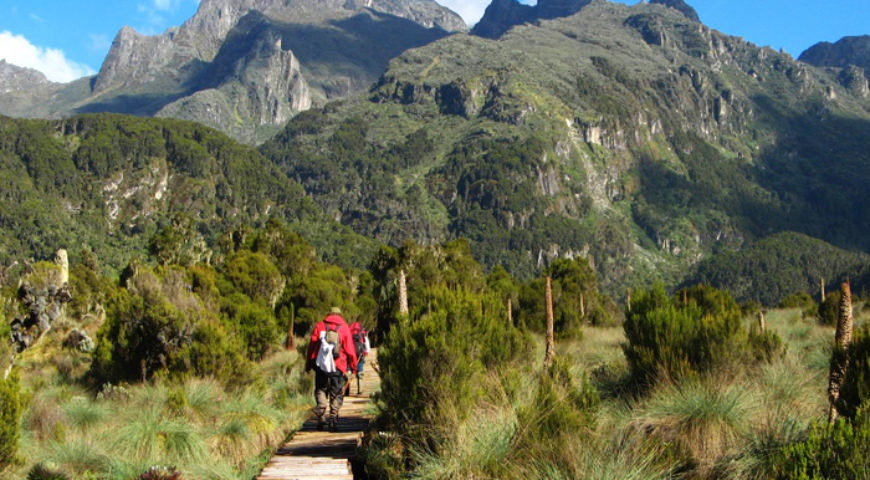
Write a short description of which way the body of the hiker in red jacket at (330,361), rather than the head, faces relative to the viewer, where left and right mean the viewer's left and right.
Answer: facing away from the viewer

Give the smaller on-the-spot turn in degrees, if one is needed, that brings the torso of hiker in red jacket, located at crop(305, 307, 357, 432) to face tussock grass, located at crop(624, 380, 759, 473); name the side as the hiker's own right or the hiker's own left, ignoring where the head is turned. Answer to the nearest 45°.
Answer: approximately 135° to the hiker's own right

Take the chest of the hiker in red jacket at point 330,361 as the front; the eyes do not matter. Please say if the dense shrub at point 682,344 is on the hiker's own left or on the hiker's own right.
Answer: on the hiker's own right

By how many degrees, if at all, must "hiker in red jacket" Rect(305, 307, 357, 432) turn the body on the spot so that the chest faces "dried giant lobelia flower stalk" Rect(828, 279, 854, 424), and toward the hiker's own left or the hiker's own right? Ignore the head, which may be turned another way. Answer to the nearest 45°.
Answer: approximately 135° to the hiker's own right
